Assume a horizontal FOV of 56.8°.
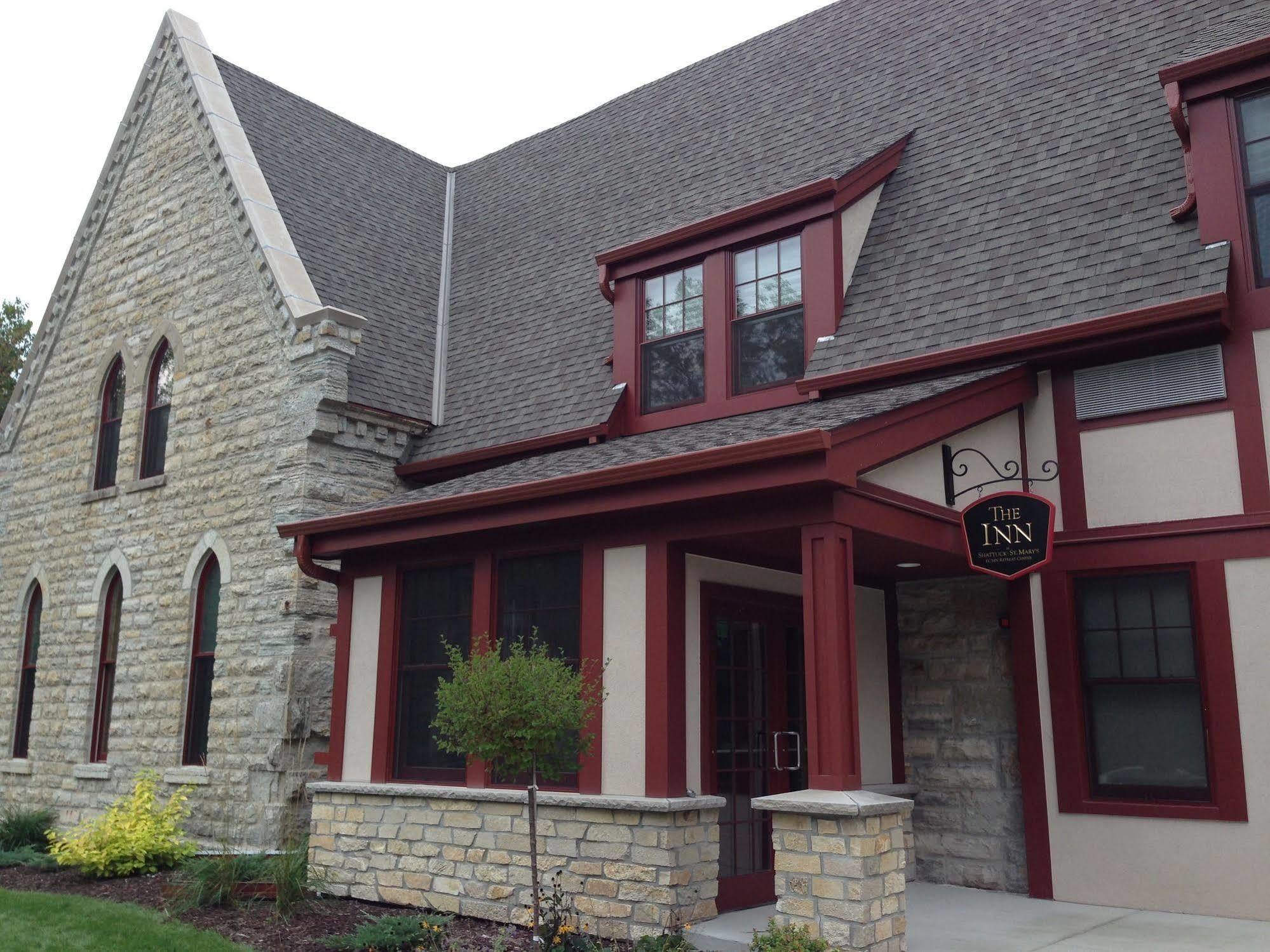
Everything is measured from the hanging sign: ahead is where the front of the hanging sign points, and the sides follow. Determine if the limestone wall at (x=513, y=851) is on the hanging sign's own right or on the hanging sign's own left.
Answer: on the hanging sign's own right

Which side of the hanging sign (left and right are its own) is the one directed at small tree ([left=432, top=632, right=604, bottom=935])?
right

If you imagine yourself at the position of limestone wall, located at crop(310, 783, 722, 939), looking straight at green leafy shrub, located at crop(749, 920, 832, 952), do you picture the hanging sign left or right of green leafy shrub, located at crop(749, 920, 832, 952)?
left

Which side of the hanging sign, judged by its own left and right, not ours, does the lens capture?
front

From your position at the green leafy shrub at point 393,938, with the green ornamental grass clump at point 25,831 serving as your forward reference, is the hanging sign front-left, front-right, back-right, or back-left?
back-right

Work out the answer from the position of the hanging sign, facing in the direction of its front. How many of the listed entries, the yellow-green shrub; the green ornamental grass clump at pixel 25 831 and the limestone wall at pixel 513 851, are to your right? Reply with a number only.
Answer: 3

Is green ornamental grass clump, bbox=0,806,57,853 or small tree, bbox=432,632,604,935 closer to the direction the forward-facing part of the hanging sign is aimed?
the small tree

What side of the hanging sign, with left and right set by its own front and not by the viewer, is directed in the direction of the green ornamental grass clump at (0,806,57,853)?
right
